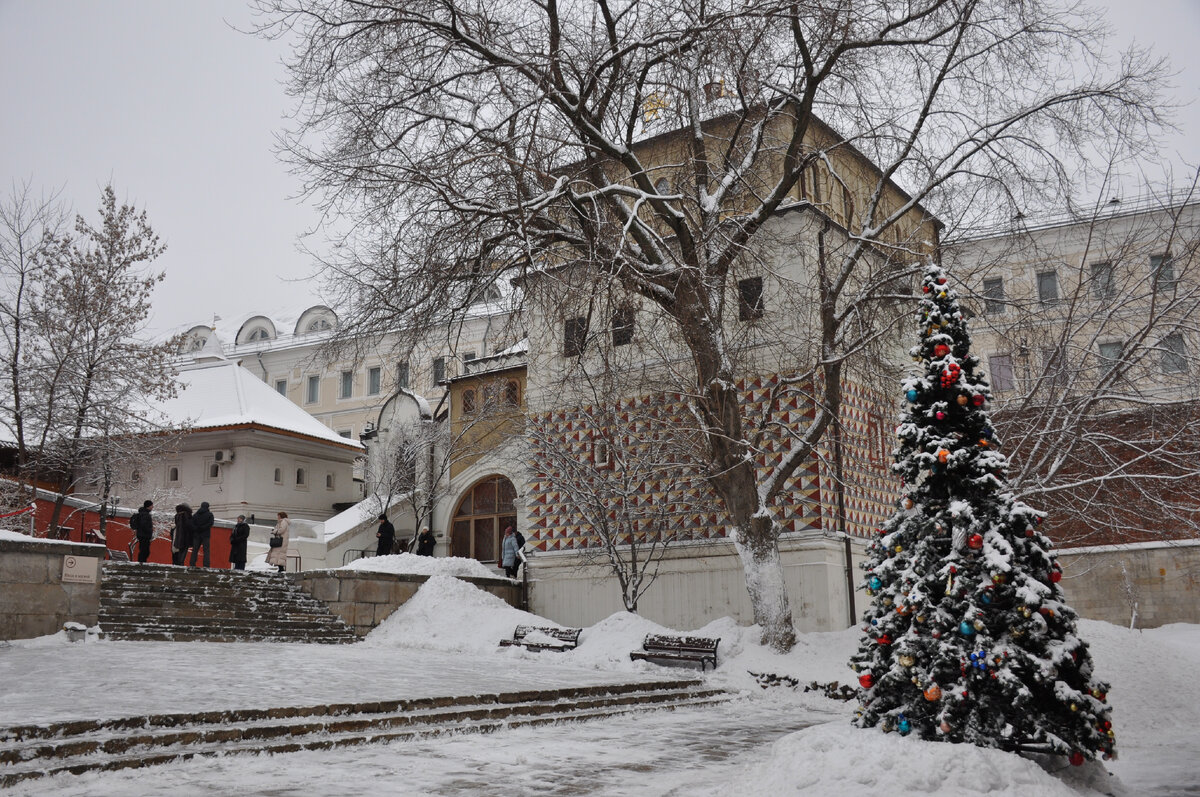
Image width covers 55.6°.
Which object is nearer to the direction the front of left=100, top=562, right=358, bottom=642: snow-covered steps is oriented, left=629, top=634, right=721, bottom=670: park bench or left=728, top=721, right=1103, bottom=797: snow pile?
the snow pile

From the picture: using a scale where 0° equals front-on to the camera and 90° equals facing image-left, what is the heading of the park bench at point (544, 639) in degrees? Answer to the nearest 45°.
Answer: approximately 0°

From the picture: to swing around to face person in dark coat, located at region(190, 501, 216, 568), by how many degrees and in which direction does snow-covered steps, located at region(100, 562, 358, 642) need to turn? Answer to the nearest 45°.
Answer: approximately 180°

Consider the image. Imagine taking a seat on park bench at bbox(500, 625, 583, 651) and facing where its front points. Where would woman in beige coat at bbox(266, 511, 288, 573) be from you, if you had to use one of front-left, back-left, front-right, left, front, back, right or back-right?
back-right

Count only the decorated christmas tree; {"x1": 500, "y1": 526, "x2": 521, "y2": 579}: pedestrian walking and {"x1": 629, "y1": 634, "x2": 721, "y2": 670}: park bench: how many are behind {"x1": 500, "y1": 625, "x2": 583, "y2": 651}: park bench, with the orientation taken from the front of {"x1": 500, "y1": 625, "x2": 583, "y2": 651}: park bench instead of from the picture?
1

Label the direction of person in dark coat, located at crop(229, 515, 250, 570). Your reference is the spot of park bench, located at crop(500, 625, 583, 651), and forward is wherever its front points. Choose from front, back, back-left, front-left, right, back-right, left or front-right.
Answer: back-right

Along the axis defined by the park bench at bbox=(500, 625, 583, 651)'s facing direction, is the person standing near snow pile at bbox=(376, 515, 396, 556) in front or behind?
behind

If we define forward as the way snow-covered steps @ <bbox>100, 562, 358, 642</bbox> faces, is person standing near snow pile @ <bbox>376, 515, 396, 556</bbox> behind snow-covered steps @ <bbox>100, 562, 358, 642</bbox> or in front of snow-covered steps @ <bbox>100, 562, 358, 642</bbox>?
behind

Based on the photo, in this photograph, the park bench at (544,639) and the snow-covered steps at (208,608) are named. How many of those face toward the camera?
2

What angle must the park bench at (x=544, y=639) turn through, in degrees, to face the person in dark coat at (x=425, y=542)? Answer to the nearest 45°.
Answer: approximately 180°

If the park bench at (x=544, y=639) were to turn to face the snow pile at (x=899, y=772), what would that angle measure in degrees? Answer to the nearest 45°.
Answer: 0° — it already faces it

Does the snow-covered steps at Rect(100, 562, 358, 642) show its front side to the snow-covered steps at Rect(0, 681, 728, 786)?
yes
